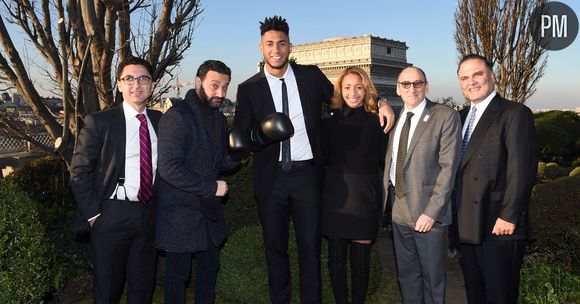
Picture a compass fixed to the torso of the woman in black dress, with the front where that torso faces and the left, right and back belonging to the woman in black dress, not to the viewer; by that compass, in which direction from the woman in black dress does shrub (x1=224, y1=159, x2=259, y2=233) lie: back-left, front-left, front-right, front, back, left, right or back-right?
back-right

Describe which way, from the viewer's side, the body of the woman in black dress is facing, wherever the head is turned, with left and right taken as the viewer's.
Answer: facing the viewer

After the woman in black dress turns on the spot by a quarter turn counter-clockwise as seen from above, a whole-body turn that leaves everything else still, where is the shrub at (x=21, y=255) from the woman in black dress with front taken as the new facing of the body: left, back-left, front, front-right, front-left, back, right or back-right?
back

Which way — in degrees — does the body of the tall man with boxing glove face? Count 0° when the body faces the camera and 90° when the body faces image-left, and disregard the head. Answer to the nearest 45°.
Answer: approximately 0°

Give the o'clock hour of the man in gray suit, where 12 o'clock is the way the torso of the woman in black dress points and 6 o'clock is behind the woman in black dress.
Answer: The man in gray suit is roughly at 10 o'clock from the woman in black dress.

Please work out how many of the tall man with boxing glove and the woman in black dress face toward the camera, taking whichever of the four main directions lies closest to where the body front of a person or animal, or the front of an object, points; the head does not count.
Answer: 2

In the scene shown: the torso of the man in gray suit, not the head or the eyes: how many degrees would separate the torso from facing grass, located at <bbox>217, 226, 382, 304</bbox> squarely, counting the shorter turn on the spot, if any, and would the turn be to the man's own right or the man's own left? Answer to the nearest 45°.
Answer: approximately 45° to the man's own right

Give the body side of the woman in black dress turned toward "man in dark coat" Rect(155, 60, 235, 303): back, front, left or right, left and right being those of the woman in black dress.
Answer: right

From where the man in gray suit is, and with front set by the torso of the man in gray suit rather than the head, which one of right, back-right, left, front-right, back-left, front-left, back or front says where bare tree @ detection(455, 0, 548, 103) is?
back-right

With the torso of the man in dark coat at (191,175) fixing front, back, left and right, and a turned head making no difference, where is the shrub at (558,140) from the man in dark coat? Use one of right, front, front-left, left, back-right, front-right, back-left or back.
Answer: left

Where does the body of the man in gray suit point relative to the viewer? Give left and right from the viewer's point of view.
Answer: facing the viewer and to the left of the viewer

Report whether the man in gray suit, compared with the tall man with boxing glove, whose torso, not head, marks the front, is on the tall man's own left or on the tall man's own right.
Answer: on the tall man's own left

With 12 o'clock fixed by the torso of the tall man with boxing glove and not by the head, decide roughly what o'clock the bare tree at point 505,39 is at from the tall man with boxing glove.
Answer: The bare tree is roughly at 7 o'clock from the tall man with boxing glove.

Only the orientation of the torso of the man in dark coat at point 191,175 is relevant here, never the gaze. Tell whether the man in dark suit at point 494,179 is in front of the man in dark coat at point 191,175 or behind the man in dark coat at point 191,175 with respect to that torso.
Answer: in front

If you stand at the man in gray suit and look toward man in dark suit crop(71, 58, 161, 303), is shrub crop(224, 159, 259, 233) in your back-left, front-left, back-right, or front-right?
front-right

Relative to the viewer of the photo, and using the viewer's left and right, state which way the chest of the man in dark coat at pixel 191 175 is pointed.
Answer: facing the viewer and to the right of the viewer
